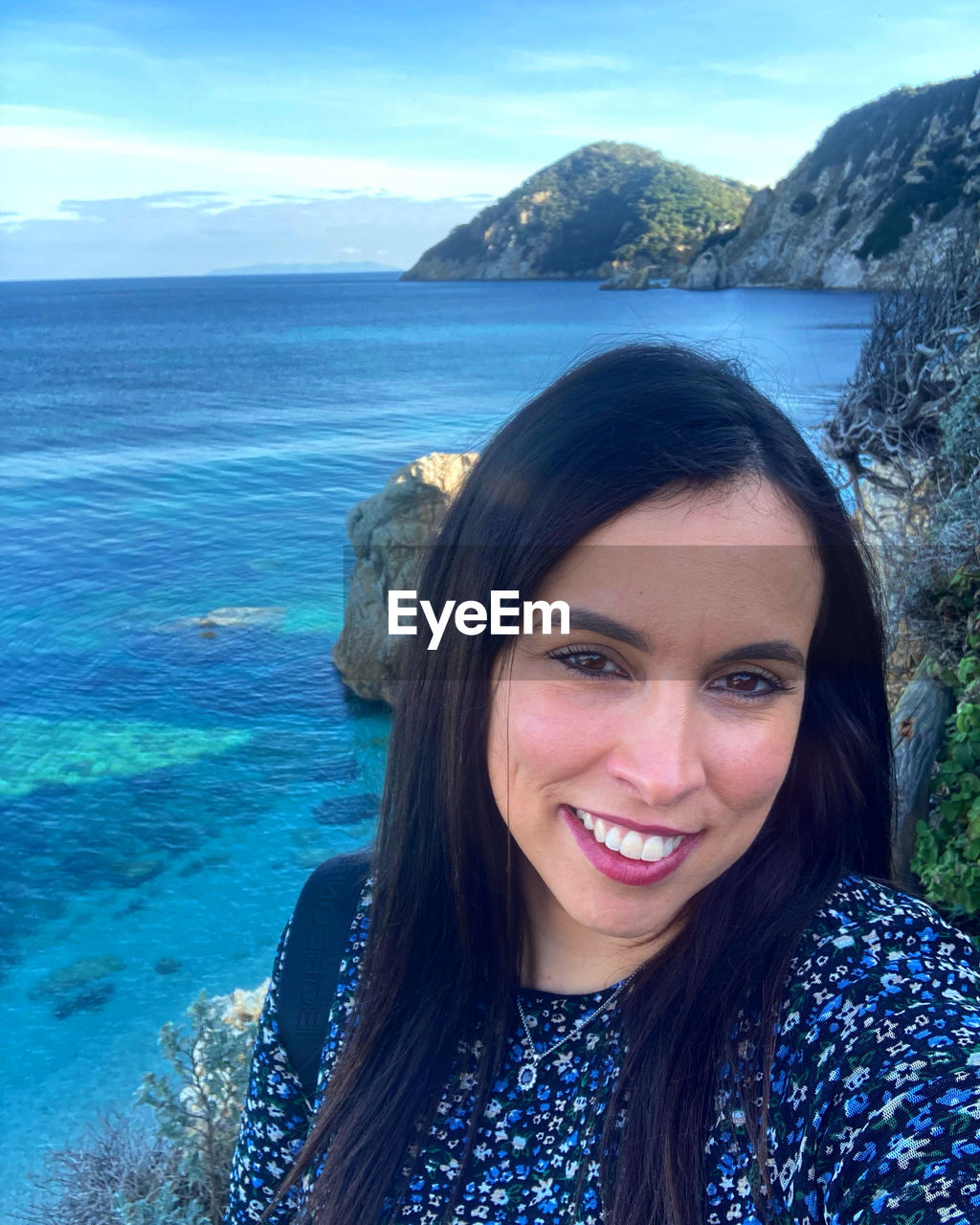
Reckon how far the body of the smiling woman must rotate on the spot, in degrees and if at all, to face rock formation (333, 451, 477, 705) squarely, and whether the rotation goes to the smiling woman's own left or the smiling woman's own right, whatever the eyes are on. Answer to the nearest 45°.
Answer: approximately 180°

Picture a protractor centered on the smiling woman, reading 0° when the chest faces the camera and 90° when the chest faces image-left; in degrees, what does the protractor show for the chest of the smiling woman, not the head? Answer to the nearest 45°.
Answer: approximately 0°

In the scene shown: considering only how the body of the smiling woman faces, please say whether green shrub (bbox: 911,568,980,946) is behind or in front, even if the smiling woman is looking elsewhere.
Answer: behind

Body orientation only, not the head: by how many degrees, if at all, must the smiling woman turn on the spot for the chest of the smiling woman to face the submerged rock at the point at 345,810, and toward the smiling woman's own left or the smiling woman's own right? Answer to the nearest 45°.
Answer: approximately 180°

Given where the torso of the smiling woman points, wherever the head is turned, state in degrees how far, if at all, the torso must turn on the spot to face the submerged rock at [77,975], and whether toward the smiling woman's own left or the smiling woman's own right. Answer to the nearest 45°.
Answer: approximately 135° to the smiling woman's own right

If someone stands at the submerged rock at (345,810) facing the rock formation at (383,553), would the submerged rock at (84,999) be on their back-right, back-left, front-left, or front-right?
back-left

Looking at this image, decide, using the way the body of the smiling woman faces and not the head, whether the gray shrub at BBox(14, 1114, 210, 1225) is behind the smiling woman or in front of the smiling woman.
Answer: behind
